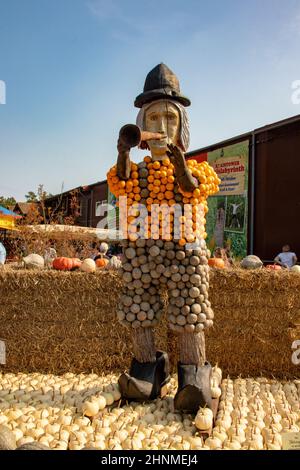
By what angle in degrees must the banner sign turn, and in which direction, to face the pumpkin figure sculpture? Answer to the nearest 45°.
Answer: approximately 45° to its left

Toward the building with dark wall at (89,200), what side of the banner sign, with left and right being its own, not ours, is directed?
right

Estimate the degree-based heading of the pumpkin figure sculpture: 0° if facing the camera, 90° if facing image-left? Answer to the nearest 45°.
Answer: approximately 0°

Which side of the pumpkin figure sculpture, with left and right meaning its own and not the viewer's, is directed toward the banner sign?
back

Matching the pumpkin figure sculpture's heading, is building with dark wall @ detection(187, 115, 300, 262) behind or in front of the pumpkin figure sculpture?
behind

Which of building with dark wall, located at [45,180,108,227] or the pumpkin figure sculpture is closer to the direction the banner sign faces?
the pumpkin figure sculpture

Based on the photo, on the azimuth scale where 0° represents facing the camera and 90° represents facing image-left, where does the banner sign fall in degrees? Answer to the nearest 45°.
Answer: approximately 45°

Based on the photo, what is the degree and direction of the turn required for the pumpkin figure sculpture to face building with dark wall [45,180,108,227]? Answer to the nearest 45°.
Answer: approximately 180°
